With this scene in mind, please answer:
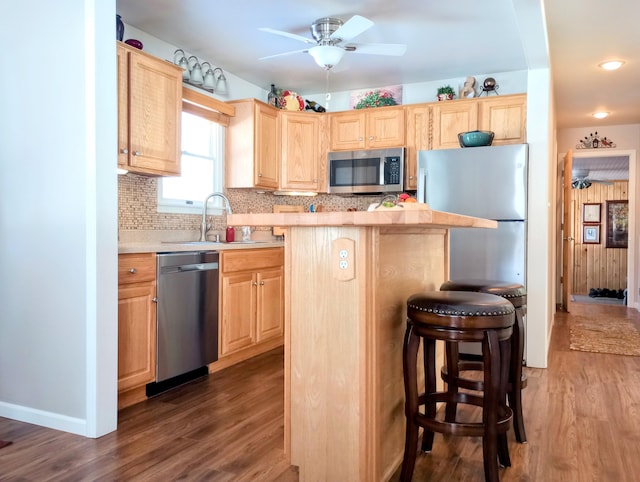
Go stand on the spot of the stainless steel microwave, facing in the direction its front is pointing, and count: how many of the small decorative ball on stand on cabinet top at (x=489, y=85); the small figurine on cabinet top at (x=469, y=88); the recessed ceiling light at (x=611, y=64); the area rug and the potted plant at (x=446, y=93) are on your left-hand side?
5

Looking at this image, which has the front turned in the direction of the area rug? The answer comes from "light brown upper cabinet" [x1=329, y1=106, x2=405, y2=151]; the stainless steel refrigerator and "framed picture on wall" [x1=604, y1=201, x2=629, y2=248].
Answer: the framed picture on wall

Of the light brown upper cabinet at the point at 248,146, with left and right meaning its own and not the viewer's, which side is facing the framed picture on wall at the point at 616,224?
left

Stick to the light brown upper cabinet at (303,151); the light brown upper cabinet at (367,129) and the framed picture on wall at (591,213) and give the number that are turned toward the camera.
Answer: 3

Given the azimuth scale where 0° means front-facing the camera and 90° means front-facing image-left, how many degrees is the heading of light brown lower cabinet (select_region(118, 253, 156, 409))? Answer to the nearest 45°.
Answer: approximately 315°

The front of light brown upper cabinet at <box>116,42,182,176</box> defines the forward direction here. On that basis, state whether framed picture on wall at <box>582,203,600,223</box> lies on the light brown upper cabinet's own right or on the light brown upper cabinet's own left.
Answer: on the light brown upper cabinet's own left

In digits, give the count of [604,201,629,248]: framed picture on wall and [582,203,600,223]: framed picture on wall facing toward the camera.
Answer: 2

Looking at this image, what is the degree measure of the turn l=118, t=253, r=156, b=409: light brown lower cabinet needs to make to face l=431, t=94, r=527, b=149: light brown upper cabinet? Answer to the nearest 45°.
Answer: approximately 45° to its left

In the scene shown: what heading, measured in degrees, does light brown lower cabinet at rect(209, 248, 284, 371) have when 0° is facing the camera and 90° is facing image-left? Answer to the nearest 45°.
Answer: approximately 315°

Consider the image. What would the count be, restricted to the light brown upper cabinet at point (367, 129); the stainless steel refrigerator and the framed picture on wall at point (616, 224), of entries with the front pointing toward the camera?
3

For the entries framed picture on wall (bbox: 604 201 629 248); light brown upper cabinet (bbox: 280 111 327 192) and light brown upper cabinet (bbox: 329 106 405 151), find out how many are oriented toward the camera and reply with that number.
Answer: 3

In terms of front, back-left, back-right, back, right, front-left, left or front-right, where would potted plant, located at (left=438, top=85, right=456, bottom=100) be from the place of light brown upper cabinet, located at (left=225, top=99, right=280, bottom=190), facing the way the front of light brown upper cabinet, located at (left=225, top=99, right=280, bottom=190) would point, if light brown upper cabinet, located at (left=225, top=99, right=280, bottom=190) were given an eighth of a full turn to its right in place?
left

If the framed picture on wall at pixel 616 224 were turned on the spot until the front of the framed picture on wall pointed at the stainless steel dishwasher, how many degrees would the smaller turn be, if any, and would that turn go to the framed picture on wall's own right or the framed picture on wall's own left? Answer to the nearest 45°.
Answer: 0° — it already faces it

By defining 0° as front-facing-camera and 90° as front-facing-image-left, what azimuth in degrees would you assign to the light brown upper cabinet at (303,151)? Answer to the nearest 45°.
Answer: approximately 0°

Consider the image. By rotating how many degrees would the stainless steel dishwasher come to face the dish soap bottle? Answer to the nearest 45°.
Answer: approximately 135° to its left

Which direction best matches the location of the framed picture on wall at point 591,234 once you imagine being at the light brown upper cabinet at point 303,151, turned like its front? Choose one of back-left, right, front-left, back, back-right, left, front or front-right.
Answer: back-left
